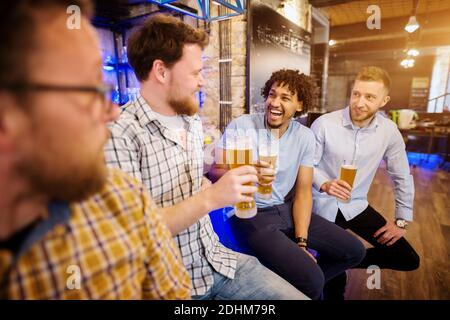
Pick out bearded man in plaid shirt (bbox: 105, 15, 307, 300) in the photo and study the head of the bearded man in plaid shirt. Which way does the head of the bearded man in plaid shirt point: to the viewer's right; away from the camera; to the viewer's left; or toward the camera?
to the viewer's right

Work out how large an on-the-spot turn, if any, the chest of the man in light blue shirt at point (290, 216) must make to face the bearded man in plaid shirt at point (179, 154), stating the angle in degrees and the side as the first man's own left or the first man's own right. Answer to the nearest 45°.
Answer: approximately 45° to the first man's own right

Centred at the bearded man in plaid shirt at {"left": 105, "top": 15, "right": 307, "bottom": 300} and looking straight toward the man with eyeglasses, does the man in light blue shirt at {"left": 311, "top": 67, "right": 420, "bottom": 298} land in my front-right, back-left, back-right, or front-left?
back-left

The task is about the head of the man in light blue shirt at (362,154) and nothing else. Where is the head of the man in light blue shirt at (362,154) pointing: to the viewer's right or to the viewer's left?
to the viewer's left

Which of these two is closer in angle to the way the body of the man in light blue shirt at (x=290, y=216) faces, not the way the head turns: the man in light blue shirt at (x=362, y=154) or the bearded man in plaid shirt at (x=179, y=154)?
the bearded man in plaid shirt

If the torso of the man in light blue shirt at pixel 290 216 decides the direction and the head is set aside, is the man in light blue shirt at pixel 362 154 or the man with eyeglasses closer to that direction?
the man with eyeglasses

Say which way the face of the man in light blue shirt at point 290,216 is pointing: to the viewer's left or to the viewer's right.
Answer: to the viewer's left

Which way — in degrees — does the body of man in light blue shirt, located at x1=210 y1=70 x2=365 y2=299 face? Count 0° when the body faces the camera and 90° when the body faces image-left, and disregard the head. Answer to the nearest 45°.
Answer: approximately 0°

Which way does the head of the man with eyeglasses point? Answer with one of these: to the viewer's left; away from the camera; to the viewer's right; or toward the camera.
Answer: to the viewer's right

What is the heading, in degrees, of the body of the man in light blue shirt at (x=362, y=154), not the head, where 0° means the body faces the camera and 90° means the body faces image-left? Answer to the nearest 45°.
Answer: approximately 0°

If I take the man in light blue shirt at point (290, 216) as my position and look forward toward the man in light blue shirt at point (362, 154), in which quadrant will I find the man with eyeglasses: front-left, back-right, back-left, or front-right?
back-right

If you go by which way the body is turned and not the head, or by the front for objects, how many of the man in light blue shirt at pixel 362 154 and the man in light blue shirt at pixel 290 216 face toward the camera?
2
